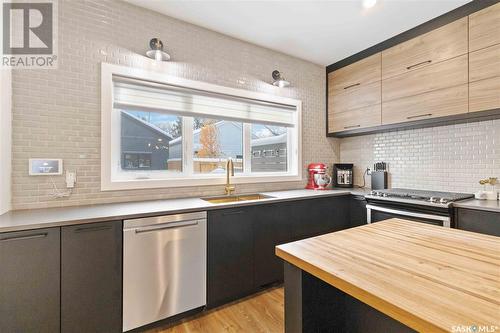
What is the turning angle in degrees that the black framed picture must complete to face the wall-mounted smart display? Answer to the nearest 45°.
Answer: approximately 45° to its right

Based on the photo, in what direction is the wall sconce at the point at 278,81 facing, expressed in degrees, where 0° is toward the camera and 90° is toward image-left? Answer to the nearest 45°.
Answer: approximately 315°

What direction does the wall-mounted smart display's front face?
toward the camera

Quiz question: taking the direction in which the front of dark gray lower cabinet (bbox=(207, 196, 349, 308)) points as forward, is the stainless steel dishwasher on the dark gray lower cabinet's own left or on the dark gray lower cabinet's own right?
on the dark gray lower cabinet's own right

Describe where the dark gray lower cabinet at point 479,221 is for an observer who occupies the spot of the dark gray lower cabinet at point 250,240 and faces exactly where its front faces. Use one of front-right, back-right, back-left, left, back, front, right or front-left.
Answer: front-left

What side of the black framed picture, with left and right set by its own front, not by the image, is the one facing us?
front

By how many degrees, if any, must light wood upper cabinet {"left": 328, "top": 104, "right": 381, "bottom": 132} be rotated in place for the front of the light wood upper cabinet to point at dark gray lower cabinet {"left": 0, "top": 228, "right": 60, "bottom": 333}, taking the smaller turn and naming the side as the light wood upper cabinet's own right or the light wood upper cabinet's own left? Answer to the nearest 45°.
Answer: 0° — it already faces it

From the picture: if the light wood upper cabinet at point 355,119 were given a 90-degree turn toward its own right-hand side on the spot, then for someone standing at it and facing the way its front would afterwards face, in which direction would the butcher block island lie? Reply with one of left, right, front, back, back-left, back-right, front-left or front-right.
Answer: back-left

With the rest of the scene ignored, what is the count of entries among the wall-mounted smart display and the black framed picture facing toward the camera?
2

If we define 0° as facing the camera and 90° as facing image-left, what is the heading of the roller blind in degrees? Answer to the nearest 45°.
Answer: approximately 315°

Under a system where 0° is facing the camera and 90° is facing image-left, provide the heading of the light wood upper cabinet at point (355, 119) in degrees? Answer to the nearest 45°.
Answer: approximately 45°

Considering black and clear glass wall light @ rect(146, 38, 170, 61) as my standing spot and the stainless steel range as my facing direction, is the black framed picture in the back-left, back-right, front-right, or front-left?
front-left

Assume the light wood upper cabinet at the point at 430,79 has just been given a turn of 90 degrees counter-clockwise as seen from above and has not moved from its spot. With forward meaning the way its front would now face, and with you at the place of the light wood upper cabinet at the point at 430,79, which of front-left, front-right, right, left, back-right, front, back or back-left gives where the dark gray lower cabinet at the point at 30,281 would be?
right
